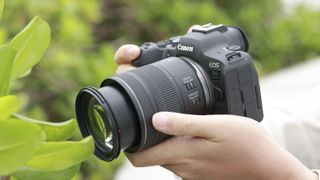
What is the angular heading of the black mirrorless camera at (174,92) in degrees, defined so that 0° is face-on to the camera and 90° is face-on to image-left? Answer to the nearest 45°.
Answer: approximately 45°
